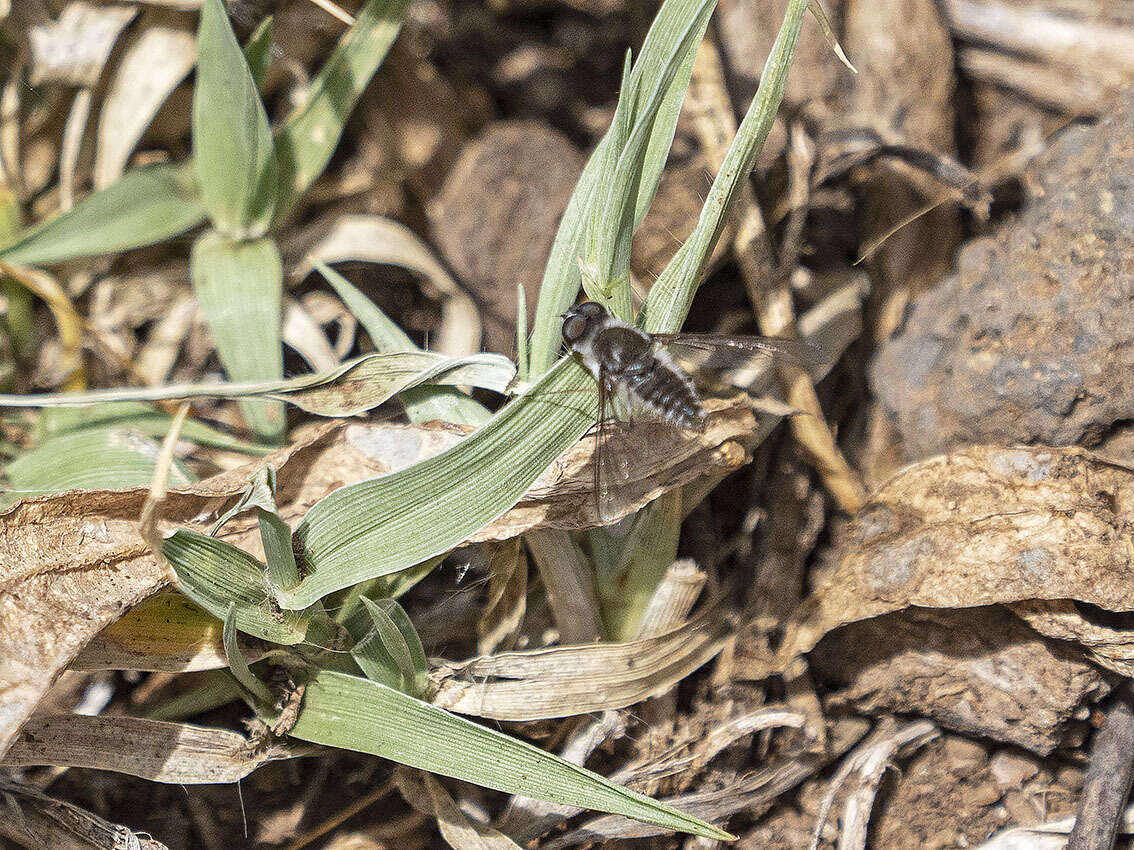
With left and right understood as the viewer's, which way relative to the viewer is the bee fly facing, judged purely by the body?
facing away from the viewer and to the left of the viewer

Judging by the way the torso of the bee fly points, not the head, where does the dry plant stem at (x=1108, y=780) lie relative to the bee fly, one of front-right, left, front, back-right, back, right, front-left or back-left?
back-right

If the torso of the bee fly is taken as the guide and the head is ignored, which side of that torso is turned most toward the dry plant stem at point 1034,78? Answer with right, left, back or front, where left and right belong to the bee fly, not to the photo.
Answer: right
